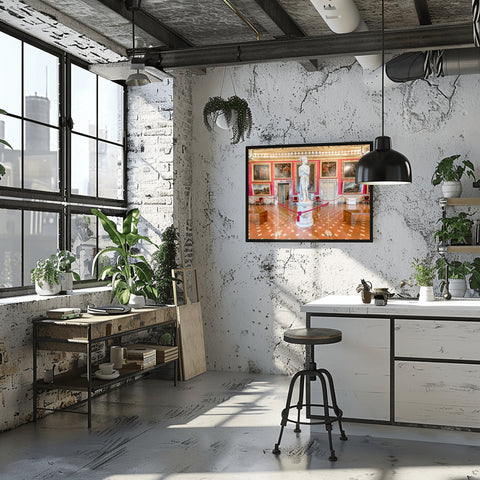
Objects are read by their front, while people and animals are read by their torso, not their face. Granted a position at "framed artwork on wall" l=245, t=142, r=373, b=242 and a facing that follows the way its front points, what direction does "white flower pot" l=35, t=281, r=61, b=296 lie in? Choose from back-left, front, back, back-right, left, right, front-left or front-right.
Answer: front-right

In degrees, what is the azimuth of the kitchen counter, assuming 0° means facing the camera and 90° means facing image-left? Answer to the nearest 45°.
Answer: approximately 0°

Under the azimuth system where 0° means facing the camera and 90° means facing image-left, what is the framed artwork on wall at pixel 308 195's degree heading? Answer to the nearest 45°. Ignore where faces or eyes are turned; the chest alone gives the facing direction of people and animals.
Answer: approximately 0°

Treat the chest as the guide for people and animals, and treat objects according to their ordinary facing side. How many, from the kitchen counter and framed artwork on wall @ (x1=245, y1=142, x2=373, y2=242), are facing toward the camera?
2

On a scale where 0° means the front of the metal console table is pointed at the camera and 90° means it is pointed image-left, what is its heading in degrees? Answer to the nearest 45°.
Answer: approximately 315°

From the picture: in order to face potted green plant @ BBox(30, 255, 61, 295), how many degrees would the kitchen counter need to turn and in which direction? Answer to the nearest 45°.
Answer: approximately 90° to its right

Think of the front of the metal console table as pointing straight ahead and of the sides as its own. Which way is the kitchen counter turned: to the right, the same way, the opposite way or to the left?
to the right

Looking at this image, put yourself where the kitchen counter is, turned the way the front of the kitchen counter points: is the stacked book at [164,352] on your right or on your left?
on your right

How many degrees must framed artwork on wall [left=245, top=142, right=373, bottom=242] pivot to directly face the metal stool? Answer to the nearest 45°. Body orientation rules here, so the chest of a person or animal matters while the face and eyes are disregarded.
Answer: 0° — it already faces it

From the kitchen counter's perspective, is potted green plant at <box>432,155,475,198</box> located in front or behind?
behind

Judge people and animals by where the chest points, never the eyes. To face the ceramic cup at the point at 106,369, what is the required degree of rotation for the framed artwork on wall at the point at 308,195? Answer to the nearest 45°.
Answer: approximately 45° to its right

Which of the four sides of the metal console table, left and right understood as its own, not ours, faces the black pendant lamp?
front

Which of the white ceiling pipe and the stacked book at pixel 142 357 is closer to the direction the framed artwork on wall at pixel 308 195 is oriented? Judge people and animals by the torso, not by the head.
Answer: the white ceiling pipe

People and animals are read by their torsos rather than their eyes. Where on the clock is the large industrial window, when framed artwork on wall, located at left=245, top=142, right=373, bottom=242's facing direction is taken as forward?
The large industrial window is roughly at 2 o'clock from the framed artwork on wall.
